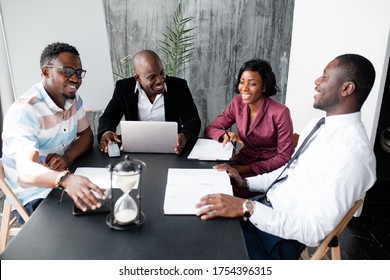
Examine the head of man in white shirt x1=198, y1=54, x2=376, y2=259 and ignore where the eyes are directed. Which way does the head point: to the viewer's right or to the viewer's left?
to the viewer's left

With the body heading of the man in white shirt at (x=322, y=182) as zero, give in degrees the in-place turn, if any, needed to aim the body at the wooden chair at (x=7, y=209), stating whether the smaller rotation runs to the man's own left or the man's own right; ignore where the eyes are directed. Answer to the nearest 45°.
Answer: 0° — they already face it

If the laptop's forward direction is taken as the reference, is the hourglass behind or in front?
behind

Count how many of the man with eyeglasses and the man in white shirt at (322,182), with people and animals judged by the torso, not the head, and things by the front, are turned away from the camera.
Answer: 0

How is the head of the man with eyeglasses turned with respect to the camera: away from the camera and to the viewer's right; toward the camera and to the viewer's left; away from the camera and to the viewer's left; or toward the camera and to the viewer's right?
toward the camera and to the viewer's right

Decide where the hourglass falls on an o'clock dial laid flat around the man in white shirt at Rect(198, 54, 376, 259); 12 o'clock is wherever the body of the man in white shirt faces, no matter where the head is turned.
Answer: The hourglass is roughly at 11 o'clock from the man in white shirt.

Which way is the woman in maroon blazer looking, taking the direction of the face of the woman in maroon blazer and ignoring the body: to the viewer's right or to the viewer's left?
to the viewer's left

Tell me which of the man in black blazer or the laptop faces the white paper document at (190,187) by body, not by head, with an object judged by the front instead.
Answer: the man in black blazer

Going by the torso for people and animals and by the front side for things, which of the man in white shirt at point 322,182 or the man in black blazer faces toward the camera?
the man in black blazer

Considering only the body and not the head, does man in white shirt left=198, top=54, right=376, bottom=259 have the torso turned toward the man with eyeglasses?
yes

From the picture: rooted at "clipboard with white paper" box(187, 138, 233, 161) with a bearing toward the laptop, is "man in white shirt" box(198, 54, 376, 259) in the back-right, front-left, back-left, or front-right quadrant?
back-left

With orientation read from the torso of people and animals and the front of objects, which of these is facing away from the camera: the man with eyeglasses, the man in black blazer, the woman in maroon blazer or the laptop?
the laptop

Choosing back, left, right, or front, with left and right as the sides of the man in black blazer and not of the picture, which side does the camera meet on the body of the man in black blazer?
front

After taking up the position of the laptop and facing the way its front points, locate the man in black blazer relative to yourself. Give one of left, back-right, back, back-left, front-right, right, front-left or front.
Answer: front

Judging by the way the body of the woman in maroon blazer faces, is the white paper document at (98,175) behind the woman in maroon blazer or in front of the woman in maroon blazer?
in front

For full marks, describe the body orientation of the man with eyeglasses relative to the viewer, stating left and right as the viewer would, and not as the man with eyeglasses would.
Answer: facing the viewer and to the right of the viewer

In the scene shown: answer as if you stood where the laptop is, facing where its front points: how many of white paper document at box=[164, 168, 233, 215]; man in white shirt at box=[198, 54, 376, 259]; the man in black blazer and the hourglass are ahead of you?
1

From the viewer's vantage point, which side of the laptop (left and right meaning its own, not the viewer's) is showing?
back

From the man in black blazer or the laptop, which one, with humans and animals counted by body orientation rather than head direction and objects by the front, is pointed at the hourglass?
the man in black blazer

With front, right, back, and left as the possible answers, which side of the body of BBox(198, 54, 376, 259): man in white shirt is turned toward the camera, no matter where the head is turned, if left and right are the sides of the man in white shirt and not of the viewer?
left

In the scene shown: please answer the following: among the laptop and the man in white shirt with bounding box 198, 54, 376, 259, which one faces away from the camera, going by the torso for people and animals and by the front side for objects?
the laptop
